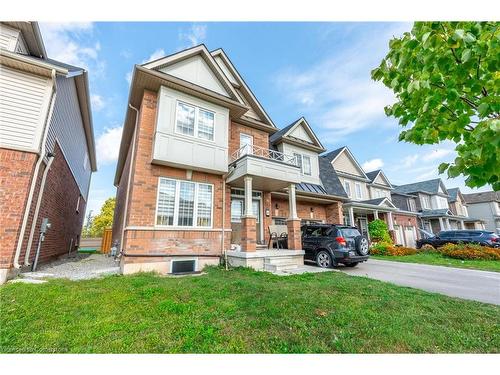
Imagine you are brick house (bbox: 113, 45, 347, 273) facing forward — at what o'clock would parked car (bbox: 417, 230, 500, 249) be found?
The parked car is roughly at 10 o'clock from the brick house.

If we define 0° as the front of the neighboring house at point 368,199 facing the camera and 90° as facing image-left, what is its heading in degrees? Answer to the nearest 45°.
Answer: approximately 315°

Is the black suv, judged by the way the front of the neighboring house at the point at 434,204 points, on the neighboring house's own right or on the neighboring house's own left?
on the neighboring house's own right

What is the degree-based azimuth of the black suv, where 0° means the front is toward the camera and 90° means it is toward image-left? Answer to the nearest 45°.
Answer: approximately 135°

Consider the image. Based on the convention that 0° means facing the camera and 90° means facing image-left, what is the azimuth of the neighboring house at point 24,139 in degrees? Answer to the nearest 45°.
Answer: approximately 0°

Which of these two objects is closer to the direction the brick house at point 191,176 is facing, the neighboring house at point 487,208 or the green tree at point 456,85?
the green tree

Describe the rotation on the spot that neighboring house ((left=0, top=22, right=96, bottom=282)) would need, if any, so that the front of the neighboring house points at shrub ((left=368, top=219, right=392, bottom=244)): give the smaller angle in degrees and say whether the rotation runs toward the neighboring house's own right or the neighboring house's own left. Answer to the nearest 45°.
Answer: approximately 90° to the neighboring house's own left

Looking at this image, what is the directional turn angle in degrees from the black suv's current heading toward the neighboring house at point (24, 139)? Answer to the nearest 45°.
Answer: approximately 90° to its left

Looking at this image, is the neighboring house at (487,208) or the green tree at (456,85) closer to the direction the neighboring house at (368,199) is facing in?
the green tree

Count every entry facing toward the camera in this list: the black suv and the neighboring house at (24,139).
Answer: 1

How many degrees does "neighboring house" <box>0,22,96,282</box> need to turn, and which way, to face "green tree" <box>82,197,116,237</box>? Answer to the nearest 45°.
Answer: approximately 180°

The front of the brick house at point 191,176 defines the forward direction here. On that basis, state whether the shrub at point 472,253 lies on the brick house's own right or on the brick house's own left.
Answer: on the brick house's own left

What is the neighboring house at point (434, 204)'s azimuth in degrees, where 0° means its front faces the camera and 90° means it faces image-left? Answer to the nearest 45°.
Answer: approximately 315°

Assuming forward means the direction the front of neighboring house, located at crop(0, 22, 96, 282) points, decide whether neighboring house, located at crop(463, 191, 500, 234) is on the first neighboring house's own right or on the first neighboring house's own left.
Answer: on the first neighboring house's own left
